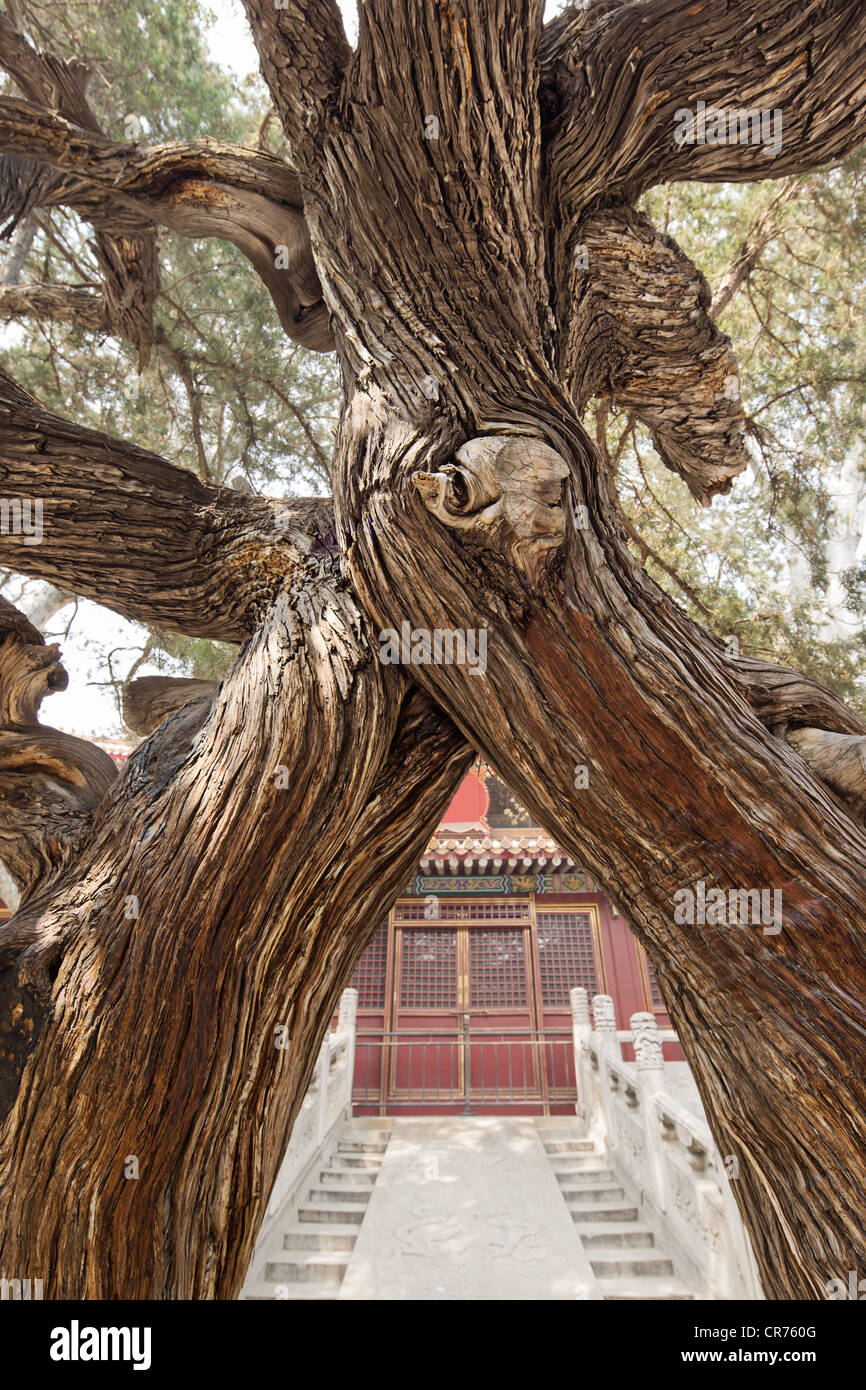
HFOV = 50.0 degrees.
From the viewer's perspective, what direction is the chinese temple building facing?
toward the camera

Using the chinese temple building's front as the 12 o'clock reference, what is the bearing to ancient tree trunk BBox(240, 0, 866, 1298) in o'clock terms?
The ancient tree trunk is roughly at 12 o'clock from the chinese temple building.

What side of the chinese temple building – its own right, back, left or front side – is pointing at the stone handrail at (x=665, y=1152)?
front

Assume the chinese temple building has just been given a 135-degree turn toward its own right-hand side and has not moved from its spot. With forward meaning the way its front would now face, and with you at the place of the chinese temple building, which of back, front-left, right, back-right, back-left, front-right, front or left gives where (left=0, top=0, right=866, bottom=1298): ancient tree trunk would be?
back-left

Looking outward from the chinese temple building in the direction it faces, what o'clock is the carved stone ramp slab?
The carved stone ramp slab is roughly at 12 o'clock from the chinese temple building.

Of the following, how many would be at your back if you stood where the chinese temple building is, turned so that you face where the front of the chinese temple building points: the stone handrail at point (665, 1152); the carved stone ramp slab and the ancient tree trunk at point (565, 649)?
0
